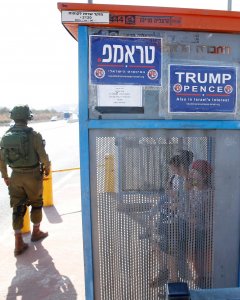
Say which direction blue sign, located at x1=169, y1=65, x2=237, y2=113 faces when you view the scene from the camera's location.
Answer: facing the viewer

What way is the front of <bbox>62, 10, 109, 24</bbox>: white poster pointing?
toward the camera

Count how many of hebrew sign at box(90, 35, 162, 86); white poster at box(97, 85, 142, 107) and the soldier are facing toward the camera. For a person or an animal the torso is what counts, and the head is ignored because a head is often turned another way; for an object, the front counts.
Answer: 2

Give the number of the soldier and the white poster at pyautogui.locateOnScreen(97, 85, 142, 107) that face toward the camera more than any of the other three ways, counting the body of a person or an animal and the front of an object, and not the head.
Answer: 1

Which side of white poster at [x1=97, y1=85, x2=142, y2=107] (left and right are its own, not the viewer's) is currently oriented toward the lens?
front

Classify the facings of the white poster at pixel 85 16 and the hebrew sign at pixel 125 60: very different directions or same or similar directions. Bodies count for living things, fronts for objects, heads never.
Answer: same or similar directions

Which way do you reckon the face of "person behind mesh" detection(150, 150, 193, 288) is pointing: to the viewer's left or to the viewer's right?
to the viewer's left

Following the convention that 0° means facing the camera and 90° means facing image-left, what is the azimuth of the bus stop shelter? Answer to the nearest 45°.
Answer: approximately 90°

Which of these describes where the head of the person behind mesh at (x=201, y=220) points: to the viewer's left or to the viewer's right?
to the viewer's left

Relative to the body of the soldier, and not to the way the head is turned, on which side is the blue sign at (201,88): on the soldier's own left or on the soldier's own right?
on the soldier's own right

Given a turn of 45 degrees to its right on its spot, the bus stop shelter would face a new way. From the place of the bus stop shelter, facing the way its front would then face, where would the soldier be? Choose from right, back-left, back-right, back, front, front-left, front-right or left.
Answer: front
